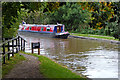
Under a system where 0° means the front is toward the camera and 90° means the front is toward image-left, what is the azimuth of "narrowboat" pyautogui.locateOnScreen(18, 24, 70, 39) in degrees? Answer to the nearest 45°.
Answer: approximately 315°
